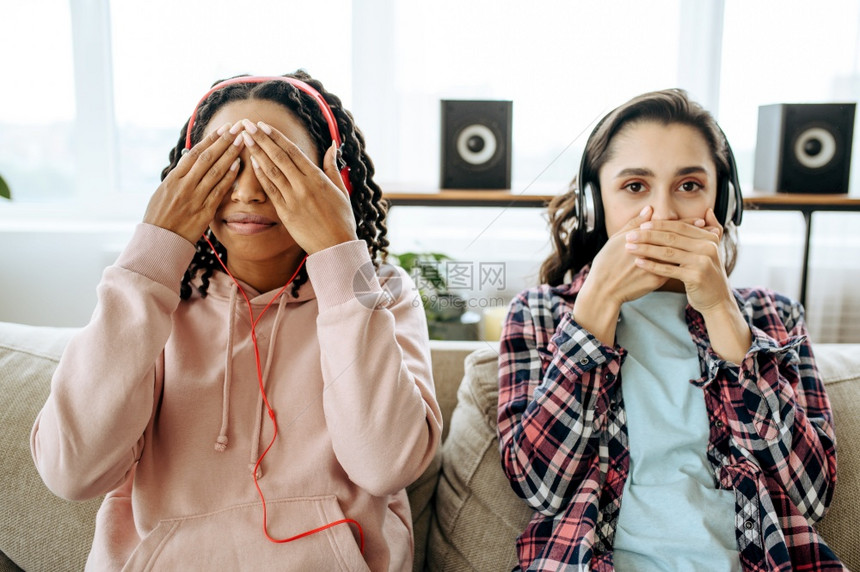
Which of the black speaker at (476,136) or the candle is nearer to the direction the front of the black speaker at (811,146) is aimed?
the candle

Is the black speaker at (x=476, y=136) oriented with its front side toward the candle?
yes

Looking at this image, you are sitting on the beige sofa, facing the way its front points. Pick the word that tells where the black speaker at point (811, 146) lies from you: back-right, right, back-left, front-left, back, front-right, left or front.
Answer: back-left

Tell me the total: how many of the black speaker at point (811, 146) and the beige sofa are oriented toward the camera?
2

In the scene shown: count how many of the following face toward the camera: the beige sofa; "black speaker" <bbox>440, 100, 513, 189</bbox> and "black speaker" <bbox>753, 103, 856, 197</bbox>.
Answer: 3

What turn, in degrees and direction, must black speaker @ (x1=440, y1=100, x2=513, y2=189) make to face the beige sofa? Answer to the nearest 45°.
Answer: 0° — it already faces it

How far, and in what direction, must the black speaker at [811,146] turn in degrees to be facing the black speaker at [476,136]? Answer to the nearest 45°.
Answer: approximately 45° to its right

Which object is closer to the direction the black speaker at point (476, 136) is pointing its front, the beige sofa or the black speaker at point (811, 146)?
the beige sofa

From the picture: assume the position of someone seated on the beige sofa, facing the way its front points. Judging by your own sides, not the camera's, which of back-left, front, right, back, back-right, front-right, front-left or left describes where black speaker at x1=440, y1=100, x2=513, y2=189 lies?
back

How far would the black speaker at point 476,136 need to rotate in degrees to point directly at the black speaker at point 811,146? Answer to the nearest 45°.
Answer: approximately 90° to its left

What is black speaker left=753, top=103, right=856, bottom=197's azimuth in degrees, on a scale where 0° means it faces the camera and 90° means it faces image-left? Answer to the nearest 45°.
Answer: approximately 0°
